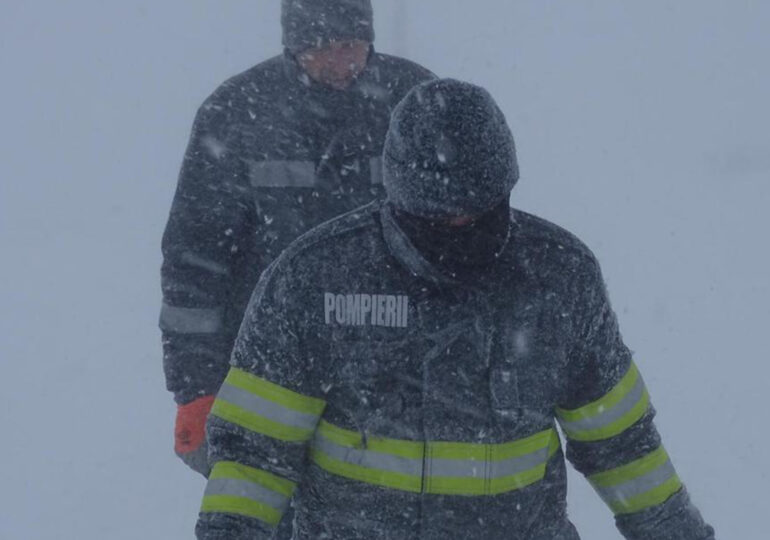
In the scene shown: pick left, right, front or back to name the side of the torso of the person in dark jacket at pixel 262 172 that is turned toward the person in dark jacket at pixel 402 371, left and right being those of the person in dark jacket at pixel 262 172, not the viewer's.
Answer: front

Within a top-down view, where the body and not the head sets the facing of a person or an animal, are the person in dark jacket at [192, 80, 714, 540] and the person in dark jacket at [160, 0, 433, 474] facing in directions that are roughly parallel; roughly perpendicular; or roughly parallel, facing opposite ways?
roughly parallel

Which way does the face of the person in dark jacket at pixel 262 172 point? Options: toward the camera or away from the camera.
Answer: toward the camera

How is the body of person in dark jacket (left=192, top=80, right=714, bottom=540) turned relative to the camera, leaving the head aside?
toward the camera

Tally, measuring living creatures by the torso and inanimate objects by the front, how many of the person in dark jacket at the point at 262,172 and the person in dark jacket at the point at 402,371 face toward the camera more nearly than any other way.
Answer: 2

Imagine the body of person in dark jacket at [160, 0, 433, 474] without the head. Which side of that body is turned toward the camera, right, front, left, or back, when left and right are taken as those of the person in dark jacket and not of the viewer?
front

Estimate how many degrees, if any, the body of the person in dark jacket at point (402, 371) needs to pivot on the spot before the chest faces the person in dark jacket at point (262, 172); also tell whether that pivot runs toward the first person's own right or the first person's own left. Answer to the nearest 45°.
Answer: approximately 135° to the first person's own right
